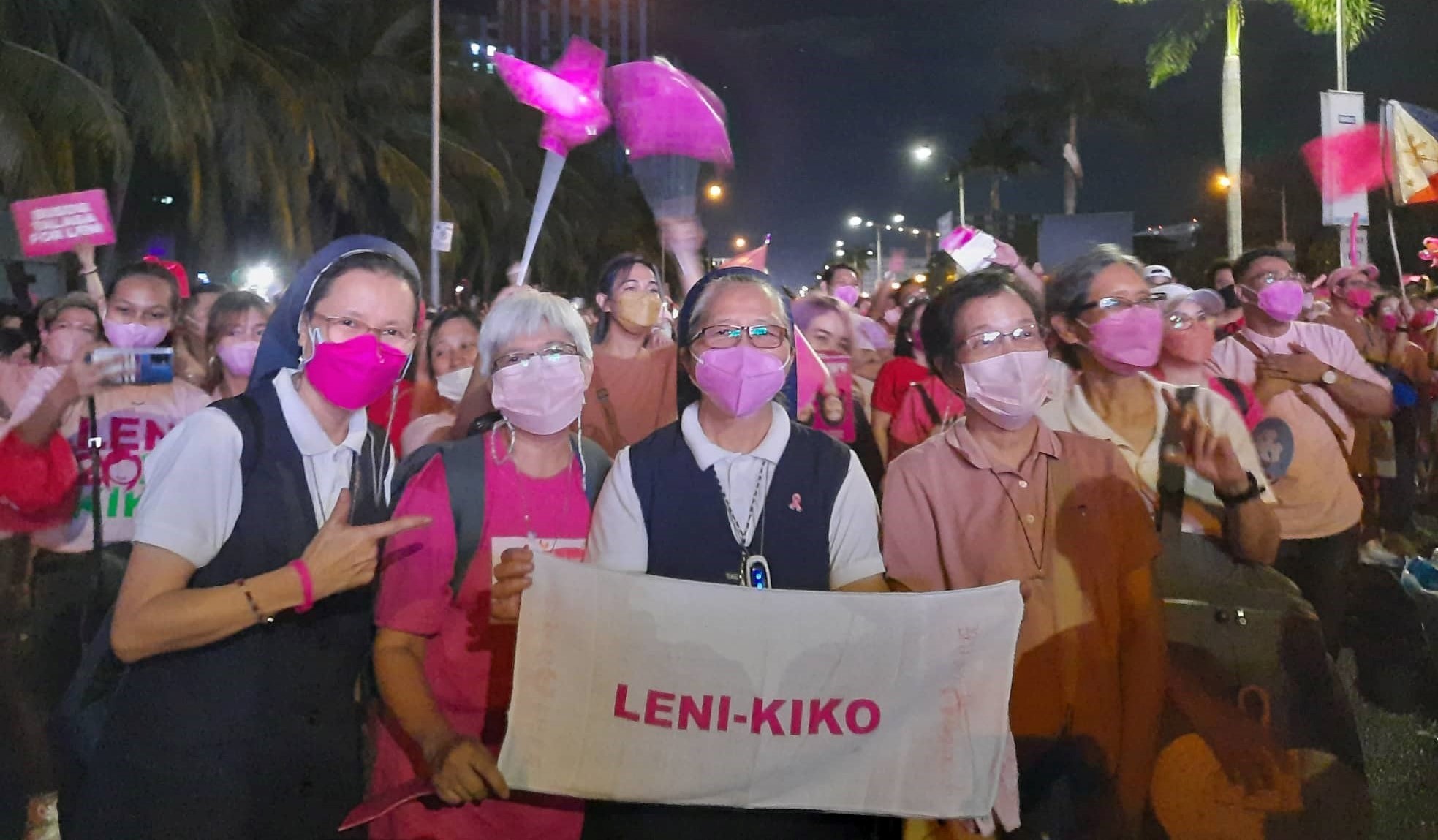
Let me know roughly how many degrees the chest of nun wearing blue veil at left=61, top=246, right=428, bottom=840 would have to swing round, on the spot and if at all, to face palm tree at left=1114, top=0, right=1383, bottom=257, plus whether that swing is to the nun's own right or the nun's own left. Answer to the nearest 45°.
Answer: approximately 90° to the nun's own left

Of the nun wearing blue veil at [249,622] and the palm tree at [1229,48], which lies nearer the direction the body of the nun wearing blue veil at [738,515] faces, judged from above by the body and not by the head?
the nun wearing blue veil

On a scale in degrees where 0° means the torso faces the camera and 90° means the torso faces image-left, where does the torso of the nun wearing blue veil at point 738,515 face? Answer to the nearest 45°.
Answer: approximately 0°

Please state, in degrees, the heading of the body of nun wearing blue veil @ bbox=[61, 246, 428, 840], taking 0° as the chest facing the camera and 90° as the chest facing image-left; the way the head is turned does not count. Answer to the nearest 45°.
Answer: approximately 315°

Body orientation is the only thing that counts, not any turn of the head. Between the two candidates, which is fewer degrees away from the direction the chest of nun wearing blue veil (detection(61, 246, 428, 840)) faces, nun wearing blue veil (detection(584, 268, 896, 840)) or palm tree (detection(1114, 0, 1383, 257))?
the nun wearing blue veil

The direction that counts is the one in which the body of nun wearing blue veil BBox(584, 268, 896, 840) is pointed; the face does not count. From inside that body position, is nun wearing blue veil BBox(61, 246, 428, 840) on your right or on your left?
on your right

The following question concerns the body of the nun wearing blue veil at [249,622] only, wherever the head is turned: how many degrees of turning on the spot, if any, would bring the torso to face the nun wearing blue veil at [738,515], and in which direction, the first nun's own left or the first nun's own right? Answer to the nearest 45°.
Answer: approximately 45° to the first nun's own left
